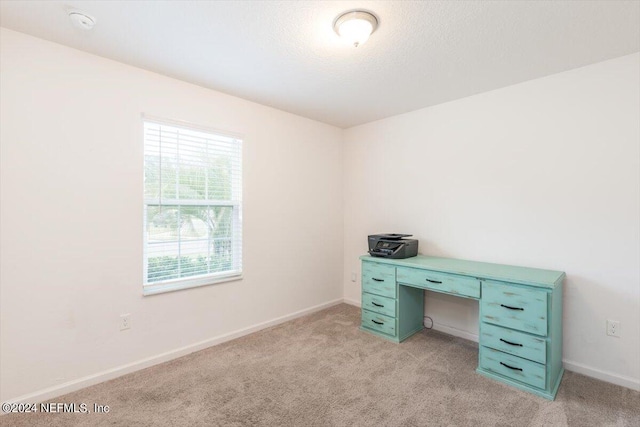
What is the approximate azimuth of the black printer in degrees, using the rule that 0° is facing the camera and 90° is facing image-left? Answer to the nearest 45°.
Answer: approximately 45°

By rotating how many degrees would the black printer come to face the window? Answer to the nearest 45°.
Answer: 0° — it already faces it

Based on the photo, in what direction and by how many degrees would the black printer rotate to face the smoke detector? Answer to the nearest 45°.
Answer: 0° — it already faces it

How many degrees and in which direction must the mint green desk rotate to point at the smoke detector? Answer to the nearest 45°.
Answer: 0° — it already faces it
